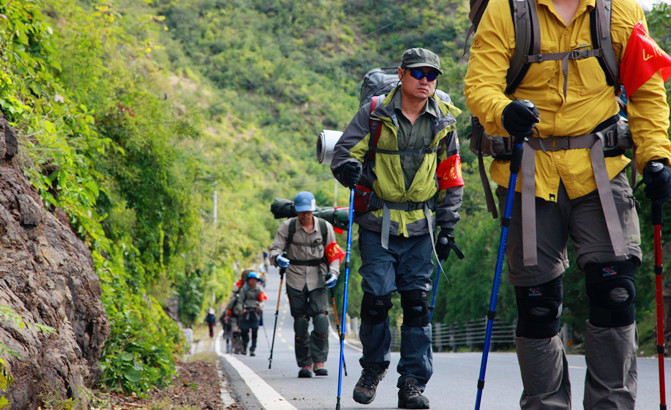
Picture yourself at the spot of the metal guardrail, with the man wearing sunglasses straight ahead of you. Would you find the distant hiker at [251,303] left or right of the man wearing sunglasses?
right

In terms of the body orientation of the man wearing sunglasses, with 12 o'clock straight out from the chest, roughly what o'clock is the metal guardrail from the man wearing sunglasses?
The metal guardrail is roughly at 6 o'clock from the man wearing sunglasses.

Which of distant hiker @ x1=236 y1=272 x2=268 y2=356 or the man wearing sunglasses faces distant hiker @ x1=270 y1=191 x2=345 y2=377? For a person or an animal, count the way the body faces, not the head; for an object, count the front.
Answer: distant hiker @ x1=236 y1=272 x2=268 y2=356

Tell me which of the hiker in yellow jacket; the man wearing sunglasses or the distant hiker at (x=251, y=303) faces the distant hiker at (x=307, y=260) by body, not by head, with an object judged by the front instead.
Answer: the distant hiker at (x=251, y=303)

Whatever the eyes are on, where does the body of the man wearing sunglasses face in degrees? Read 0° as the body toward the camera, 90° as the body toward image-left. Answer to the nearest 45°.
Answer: approximately 0°

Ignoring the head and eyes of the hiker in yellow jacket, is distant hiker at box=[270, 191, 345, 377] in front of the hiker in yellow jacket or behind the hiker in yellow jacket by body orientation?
behind

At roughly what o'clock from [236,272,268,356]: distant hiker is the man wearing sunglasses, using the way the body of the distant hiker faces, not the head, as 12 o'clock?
The man wearing sunglasses is roughly at 12 o'clock from the distant hiker.

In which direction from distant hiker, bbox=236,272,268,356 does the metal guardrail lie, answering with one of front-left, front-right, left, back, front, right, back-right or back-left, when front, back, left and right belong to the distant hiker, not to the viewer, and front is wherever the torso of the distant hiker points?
back-left

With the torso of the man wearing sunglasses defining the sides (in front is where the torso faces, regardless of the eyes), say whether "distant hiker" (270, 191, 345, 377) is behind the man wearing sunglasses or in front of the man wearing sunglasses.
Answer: behind

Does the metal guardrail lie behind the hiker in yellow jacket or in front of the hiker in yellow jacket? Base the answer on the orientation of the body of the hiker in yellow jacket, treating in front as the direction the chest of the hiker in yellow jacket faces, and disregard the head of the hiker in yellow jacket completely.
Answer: behind

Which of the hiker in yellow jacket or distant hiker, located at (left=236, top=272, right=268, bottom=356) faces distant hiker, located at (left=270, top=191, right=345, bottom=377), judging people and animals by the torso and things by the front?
distant hiker, located at (left=236, top=272, right=268, bottom=356)
